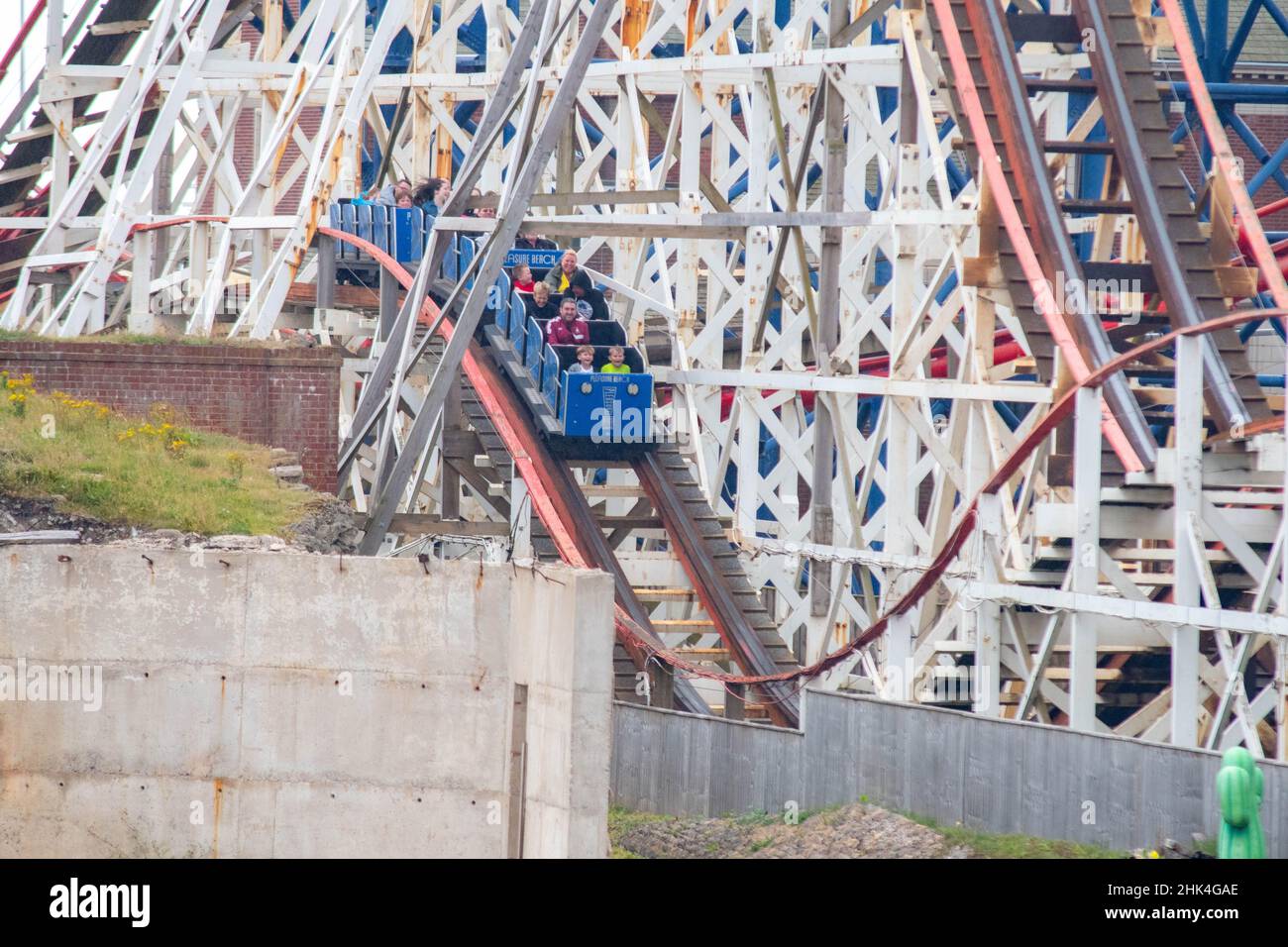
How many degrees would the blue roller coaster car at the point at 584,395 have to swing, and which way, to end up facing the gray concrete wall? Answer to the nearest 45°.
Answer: approximately 45° to its right

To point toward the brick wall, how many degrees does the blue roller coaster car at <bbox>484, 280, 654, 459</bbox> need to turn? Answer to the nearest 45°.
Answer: approximately 90° to its right

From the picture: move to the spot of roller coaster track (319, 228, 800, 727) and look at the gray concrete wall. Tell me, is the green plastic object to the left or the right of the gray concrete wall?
left

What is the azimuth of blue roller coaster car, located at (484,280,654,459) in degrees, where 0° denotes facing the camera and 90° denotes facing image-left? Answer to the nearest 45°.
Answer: approximately 315°

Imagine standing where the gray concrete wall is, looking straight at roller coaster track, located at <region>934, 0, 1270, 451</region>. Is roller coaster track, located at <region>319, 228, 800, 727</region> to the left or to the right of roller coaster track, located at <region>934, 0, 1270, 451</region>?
left

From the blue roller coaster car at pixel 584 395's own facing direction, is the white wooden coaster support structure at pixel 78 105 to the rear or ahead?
to the rear
